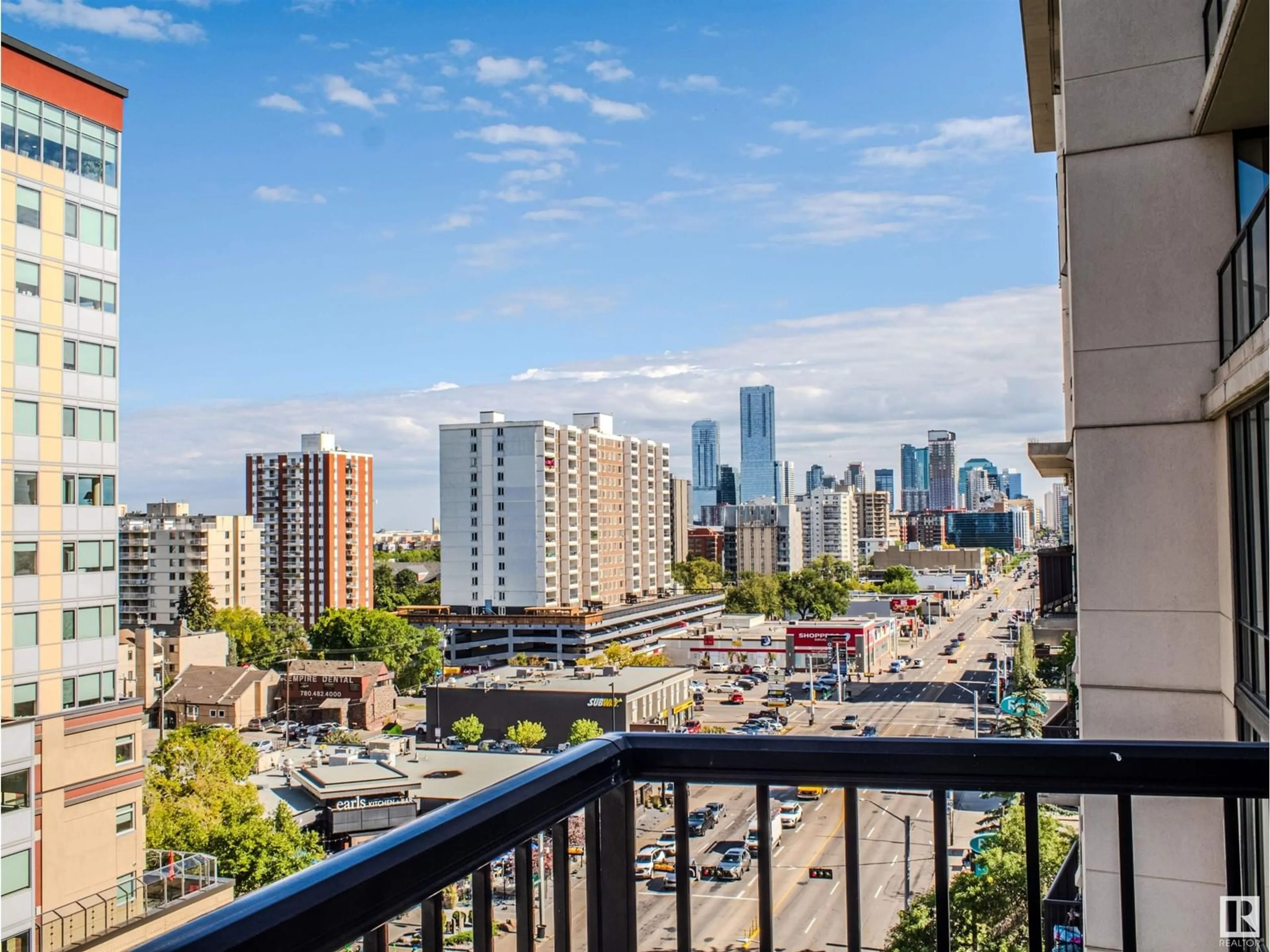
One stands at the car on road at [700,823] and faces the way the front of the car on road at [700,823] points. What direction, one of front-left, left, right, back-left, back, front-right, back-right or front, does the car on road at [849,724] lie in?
back-right

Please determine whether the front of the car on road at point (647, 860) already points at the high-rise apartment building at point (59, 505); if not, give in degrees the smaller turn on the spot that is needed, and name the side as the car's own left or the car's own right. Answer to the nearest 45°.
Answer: approximately 90° to the car's own right

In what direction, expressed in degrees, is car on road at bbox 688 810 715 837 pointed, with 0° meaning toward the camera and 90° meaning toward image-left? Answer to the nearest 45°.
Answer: approximately 45°

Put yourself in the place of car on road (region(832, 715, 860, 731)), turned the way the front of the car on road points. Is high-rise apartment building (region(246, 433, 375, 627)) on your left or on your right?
on your right

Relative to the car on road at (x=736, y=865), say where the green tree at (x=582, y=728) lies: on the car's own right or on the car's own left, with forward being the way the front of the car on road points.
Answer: on the car's own right

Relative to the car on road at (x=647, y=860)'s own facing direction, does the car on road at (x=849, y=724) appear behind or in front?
behind

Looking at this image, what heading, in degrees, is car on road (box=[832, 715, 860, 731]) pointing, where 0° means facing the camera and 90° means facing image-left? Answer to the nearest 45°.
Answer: approximately 45°

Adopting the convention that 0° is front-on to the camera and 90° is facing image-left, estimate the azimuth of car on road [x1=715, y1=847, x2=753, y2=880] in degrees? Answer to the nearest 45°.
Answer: approximately 45°

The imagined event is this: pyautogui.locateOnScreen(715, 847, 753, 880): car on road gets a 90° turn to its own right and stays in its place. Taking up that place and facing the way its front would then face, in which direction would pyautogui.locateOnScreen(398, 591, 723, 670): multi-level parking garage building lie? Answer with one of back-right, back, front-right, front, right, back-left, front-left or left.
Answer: front-right
